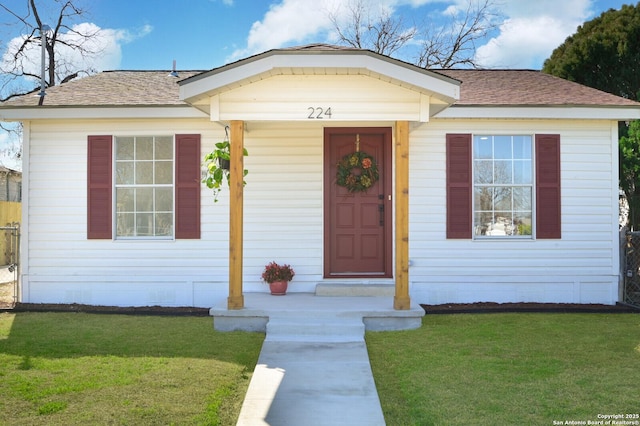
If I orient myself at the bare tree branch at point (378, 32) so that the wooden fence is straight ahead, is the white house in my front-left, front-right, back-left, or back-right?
front-left

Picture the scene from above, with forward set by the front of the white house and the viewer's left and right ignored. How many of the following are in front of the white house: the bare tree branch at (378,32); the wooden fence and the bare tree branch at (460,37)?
0

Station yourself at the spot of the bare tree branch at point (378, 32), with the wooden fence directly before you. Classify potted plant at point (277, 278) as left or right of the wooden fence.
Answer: left

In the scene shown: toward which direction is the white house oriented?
toward the camera

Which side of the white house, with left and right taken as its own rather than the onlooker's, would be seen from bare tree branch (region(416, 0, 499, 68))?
back

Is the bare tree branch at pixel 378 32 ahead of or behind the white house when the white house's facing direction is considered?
behind

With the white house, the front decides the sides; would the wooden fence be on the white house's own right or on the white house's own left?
on the white house's own right

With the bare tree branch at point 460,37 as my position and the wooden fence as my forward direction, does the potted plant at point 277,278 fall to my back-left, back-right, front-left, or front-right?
front-left
